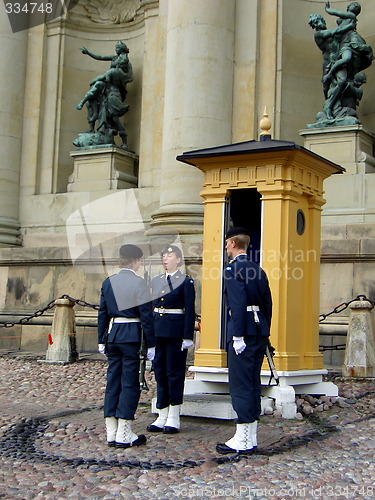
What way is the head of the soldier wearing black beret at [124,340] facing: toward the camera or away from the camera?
away from the camera

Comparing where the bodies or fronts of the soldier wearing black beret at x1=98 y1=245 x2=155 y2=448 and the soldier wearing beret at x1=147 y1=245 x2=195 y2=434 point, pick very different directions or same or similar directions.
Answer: very different directions

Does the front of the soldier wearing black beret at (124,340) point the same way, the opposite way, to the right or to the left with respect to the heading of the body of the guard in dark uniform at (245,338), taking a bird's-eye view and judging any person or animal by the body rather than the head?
to the right

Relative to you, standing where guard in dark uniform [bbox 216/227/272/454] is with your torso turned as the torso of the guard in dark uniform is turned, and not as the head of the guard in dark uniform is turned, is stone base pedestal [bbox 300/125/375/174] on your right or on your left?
on your right

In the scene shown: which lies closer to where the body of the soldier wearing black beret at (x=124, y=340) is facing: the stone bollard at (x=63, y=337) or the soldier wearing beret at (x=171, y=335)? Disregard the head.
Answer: the soldier wearing beret

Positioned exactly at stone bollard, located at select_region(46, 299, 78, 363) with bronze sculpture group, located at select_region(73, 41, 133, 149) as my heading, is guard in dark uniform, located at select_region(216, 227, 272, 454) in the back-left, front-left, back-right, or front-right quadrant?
back-right

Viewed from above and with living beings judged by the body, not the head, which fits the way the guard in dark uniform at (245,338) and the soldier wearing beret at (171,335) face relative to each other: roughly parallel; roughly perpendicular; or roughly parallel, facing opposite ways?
roughly perpendicular

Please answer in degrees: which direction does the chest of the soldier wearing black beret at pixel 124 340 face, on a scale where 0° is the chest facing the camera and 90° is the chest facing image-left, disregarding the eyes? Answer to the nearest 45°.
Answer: approximately 225°

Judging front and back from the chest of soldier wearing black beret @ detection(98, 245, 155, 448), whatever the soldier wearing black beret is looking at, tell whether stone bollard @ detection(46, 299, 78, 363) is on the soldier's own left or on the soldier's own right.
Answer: on the soldier's own left
